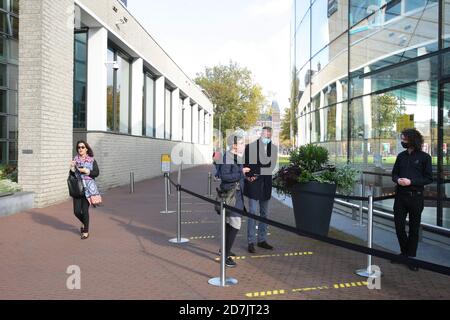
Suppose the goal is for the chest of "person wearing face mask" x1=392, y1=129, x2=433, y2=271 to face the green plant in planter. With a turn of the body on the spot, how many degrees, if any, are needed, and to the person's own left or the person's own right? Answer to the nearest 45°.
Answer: approximately 90° to the person's own right

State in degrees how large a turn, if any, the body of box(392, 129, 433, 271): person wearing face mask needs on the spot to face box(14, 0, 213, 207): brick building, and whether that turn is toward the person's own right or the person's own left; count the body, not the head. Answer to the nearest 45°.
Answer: approximately 90° to the person's own right

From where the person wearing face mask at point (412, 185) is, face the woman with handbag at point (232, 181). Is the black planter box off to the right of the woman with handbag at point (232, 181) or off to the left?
right

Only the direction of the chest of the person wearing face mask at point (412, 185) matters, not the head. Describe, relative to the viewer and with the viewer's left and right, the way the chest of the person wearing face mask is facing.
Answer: facing the viewer and to the left of the viewer

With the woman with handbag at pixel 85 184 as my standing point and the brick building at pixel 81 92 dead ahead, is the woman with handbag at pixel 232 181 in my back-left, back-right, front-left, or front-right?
back-right

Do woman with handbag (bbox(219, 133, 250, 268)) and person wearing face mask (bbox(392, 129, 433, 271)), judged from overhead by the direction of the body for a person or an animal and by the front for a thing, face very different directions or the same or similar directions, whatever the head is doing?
very different directions

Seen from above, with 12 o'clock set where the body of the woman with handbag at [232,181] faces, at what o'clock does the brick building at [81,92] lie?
The brick building is roughly at 8 o'clock from the woman with handbag.

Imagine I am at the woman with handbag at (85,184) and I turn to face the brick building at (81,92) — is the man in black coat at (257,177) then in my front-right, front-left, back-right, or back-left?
back-right

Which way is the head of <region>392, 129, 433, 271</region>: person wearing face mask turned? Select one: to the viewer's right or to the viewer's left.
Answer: to the viewer's left

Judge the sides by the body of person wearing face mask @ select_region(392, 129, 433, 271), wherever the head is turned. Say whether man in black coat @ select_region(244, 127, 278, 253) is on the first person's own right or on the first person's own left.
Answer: on the first person's own right

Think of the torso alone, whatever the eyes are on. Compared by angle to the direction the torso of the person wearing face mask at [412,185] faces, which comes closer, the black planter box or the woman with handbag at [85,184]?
the woman with handbag

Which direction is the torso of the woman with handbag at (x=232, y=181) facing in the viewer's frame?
to the viewer's right

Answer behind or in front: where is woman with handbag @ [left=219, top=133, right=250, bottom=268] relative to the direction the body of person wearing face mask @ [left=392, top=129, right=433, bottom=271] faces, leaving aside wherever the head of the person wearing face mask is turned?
in front

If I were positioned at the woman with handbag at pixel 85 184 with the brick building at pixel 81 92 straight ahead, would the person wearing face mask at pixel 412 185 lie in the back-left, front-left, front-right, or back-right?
back-right
